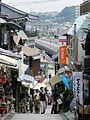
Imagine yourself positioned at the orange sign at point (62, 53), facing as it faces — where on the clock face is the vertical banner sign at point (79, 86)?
The vertical banner sign is roughly at 12 o'clock from the orange sign.

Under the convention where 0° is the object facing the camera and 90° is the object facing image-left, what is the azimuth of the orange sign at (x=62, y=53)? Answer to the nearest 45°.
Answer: approximately 0°

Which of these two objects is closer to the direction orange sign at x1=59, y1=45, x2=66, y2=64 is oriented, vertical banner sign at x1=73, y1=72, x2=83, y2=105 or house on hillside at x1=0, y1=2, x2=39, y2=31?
the vertical banner sign

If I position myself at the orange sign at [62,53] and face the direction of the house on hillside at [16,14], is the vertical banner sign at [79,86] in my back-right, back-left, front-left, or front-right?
back-left
